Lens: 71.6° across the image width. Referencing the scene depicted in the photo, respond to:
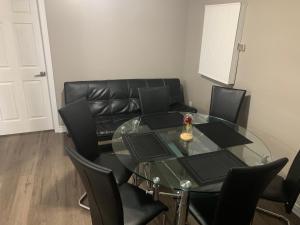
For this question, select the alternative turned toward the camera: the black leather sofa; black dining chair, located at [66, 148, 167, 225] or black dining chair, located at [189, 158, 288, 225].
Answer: the black leather sofa

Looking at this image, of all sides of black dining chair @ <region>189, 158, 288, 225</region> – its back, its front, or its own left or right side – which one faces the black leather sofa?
front

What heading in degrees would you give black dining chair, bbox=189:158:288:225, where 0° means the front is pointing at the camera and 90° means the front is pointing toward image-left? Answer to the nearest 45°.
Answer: approximately 135°

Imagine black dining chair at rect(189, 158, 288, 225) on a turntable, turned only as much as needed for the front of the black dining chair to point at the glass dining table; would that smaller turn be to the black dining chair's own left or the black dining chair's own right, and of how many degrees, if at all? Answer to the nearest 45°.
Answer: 0° — it already faces it

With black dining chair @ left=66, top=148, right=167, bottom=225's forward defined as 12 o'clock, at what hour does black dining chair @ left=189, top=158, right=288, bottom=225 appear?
black dining chair @ left=189, top=158, right=288, bottom=225 is roughly at 2 o'clock from black dining chair @ left=66, top=148, right=167, bottom=225.

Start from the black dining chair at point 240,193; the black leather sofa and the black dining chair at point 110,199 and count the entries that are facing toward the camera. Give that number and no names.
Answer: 1

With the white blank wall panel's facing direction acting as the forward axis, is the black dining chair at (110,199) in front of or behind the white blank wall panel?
in front

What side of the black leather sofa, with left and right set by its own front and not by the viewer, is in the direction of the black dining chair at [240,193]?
front

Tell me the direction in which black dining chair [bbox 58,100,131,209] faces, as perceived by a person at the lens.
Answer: facing the viewer and to the right of the viewer

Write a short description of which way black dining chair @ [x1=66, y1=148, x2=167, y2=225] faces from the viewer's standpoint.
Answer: facing away from the viewer and to the right of the viewer

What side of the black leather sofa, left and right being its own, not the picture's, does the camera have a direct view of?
front

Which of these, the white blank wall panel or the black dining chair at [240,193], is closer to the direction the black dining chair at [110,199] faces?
the white blank wall panel

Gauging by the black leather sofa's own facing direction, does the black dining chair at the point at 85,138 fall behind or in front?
in front

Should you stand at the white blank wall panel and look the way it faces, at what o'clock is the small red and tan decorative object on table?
The small red and tan decorative object on table is roughly at 11 o'clock from the white blank wall panel.

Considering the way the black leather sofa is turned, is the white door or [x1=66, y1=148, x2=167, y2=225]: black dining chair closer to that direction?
the black dining chair

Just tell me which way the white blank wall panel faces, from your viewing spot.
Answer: facing the viewer and to the left of the viewer

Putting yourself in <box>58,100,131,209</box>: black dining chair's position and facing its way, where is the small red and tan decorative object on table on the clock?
The small red and tan decorative object on table is roughly at 11 o'clock from the black dining chair.

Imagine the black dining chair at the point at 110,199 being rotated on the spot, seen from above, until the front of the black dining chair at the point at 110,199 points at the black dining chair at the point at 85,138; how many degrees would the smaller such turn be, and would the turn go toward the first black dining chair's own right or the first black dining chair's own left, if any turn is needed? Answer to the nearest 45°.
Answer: approximately 45° to the first black dining chair's own left

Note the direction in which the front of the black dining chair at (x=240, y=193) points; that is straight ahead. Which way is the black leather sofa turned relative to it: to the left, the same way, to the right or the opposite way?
the opposite way
